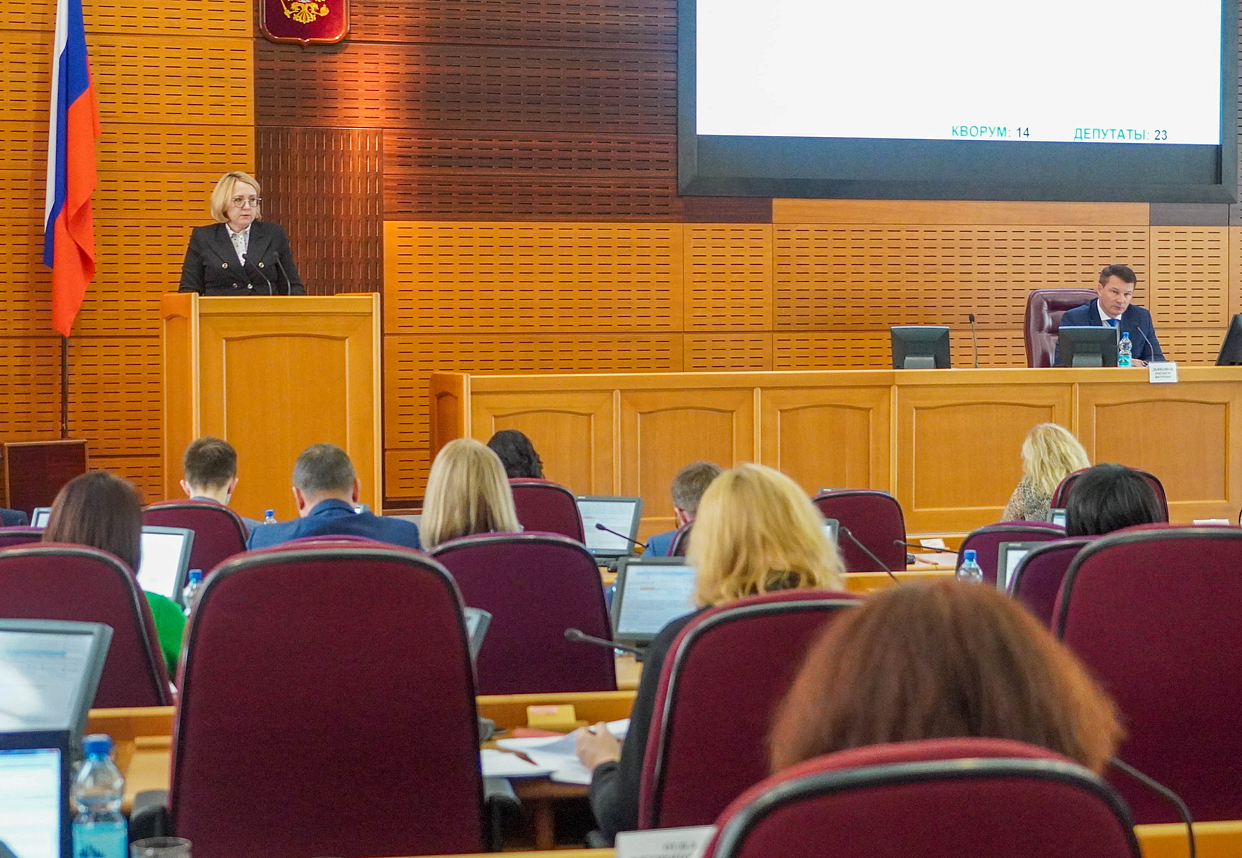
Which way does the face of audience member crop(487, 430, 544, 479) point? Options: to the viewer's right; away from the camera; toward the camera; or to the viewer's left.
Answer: away from the camera

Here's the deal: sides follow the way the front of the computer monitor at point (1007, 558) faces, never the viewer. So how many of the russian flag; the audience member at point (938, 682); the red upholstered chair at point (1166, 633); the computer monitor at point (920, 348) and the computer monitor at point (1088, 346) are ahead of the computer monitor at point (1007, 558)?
2

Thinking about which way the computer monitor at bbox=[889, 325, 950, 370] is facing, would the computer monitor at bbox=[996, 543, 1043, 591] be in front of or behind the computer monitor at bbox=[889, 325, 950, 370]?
behind

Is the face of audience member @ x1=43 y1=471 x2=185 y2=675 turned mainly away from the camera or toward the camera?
away from the camera

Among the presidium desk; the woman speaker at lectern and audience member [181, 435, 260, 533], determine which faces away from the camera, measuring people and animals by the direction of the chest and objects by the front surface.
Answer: the audience member

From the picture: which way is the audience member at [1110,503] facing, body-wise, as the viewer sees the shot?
away from the camera

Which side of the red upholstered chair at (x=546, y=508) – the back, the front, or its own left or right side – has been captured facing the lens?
back

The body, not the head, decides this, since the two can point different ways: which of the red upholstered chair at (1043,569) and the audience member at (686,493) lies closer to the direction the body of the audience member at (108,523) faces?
the audience member

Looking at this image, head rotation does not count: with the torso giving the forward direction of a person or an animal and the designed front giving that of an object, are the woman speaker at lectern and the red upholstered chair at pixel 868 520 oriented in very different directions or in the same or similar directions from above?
very different directions

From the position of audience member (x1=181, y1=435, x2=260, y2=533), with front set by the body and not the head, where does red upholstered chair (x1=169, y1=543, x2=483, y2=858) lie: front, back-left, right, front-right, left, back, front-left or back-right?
back

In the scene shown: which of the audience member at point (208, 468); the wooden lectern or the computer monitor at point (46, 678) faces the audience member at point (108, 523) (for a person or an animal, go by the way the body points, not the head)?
the wooden lectern

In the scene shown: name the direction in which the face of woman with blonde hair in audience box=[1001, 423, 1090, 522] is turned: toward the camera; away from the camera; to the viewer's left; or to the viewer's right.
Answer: away from the camera

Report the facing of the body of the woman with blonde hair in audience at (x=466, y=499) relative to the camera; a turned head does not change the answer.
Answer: away from the camera

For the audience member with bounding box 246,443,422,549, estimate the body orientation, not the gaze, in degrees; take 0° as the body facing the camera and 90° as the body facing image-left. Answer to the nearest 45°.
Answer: approximately 180°

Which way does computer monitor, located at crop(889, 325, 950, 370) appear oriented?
away from the camera
